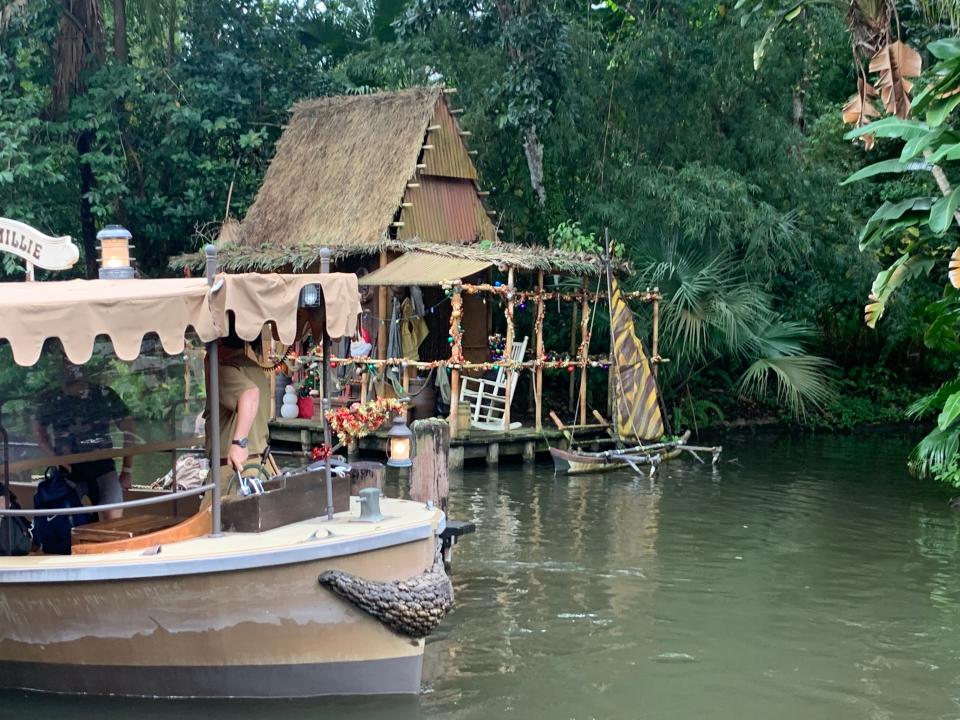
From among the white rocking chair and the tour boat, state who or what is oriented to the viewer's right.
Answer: the tour boat

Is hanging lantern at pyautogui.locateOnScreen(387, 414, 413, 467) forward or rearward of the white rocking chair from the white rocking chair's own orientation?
forward

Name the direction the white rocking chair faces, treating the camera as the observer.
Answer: facing the viewer and to the left of the viewer

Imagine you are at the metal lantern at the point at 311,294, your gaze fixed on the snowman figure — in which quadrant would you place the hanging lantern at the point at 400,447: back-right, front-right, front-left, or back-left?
front-right

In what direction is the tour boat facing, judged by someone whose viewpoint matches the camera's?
facing to the right of the viewer

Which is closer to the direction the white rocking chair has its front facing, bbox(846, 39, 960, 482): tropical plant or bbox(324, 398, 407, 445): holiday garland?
the holiday garland

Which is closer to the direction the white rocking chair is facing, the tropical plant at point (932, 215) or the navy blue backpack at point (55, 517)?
the navy blue backpack

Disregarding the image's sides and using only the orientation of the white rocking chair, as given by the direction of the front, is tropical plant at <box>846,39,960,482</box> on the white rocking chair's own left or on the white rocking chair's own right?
on the white rocking chair's own left

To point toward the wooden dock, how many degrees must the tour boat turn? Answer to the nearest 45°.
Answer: approximately 90° to its left

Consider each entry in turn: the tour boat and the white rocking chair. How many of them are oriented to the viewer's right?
1

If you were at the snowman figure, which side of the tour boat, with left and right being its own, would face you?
left

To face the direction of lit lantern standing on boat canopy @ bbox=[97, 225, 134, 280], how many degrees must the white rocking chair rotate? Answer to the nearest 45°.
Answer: approximately 45° to its left
